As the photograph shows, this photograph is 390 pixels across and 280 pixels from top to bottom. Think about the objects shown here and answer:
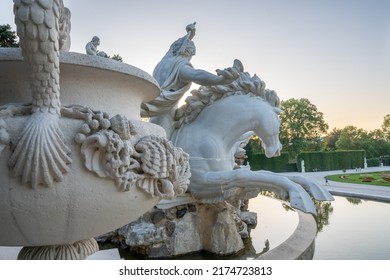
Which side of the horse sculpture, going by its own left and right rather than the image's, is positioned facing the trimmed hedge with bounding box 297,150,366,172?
left

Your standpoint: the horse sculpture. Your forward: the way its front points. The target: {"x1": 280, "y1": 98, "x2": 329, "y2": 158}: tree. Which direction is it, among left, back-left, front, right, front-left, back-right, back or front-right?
left

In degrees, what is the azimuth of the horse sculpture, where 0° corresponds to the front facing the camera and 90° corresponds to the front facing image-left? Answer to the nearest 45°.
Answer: approximately 270°

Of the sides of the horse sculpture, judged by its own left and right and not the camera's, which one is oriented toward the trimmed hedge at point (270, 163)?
left

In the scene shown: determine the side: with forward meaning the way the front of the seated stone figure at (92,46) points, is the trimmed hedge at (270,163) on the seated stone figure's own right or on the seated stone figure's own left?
on the seated stone figure's own left
